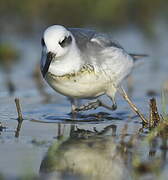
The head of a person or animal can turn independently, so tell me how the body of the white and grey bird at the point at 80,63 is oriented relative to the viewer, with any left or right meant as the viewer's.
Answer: facing the viewer and to the left of the viewer
